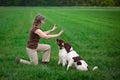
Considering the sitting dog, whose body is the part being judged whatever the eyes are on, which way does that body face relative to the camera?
to the viewer's left

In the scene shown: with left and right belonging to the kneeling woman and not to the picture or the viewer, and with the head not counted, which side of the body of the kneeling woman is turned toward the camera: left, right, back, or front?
right

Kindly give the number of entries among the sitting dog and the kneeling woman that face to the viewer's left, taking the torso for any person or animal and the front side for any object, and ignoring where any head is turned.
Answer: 1

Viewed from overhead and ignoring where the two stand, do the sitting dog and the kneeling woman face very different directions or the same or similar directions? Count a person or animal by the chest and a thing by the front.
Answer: very different directions
